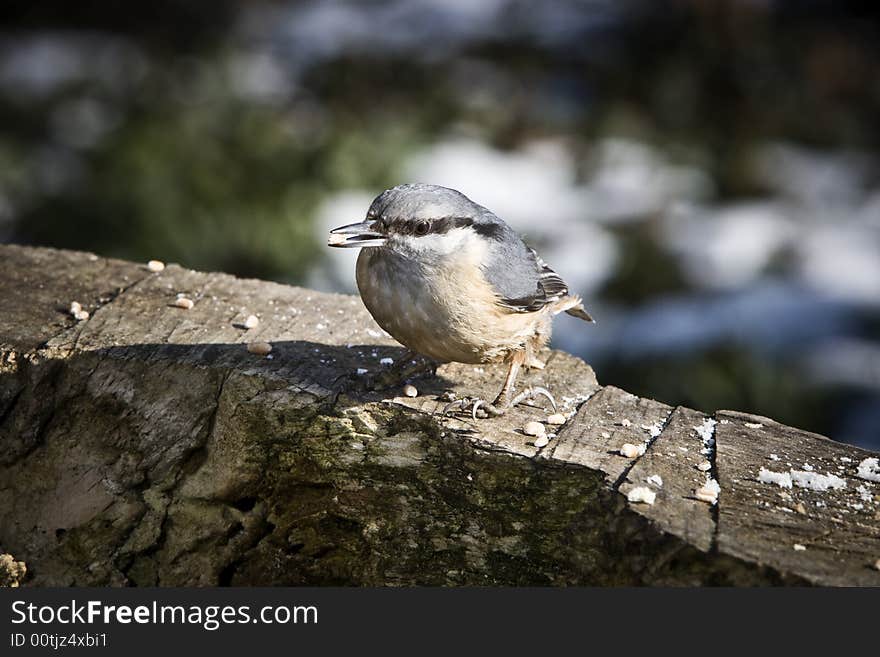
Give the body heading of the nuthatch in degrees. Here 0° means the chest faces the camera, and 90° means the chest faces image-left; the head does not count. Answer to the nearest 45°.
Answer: approximately 45°

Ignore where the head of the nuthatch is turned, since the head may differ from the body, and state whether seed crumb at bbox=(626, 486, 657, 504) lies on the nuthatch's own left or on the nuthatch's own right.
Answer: on the nuthatch's own left
